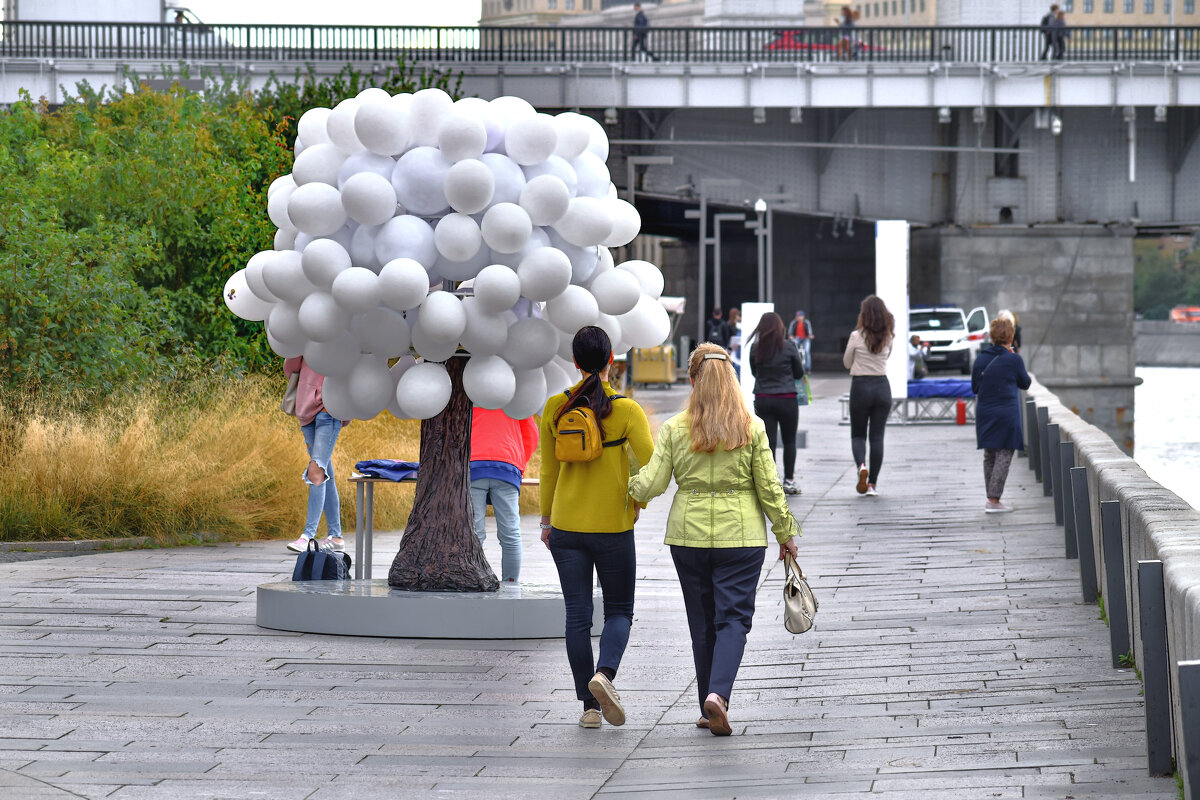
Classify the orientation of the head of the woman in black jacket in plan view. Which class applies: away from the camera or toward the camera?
away from the camera

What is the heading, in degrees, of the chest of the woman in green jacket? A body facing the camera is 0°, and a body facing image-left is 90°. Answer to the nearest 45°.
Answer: approximately 180°

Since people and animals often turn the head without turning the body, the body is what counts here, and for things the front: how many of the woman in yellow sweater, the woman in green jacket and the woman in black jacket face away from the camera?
3

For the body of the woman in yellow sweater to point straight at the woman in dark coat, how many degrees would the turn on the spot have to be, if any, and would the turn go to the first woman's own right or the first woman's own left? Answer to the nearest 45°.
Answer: approximately 45° to the first woman's own right

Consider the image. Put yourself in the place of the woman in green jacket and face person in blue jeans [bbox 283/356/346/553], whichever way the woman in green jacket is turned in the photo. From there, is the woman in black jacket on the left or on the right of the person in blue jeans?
right

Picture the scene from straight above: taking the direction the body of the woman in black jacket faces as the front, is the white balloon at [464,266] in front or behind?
behind

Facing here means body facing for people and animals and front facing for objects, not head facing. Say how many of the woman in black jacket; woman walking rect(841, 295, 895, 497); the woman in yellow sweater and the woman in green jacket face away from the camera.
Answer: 4

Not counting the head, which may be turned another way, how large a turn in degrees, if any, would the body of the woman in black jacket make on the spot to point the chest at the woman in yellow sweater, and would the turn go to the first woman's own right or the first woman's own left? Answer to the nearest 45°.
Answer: approximately 180°

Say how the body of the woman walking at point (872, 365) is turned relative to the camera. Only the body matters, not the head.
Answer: away from the camera

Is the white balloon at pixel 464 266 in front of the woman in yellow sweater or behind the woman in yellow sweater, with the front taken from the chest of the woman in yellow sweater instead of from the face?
in front

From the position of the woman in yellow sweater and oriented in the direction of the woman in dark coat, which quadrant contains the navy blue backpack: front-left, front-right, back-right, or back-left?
front-left

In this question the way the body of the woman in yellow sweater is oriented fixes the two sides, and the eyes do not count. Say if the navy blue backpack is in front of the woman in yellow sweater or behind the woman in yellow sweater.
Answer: in front

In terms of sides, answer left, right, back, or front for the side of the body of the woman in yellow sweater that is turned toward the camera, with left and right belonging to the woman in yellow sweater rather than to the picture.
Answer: back

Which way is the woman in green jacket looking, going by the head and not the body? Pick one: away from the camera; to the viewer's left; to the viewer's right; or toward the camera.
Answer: away from the camera

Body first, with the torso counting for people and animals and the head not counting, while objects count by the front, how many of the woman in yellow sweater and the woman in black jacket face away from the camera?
2

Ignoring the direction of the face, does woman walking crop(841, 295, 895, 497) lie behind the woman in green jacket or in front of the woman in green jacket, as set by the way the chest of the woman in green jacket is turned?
in front

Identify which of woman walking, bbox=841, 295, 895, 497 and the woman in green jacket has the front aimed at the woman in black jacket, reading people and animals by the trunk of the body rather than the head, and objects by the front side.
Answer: the woman in green jacket
